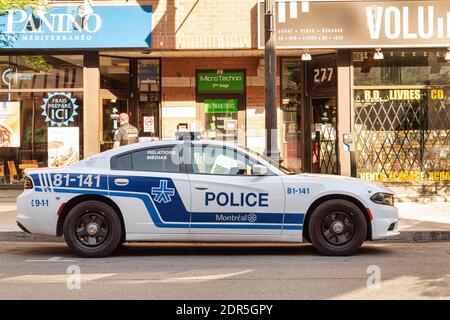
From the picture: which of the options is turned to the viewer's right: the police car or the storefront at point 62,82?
the police car

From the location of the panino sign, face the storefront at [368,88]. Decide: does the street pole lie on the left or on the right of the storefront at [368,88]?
right

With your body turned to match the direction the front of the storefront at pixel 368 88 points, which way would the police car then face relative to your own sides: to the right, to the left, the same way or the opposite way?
to the left

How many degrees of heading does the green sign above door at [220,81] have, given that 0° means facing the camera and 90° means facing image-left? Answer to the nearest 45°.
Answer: approximately 0°

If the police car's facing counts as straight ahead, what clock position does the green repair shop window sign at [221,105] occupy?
The green repair shop window sign is roughly at 9 o'clock from the police car.

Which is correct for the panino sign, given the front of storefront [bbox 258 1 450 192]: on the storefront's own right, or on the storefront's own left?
on the storefront's own right

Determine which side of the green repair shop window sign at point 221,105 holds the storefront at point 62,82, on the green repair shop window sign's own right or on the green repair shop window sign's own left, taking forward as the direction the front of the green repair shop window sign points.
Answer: on the green repair shop window sign's own right

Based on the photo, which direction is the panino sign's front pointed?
toward the camera

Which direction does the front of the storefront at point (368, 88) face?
toward the camera

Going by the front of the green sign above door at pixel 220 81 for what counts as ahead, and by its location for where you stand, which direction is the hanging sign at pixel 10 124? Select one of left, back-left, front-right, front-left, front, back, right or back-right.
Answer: right

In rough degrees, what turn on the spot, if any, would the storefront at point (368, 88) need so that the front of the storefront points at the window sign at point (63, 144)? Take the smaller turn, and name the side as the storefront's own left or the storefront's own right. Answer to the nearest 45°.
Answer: approximately 90° to the storefront's own right

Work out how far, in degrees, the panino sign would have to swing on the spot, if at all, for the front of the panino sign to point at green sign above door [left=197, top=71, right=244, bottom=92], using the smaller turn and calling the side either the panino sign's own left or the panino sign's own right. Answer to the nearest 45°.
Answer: approximately 90° to the panino sign's own left

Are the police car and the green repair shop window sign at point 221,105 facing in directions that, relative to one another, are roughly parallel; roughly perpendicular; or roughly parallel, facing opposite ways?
roughly perpendicular

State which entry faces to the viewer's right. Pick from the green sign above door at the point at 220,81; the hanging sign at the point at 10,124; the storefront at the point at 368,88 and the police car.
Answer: the police car

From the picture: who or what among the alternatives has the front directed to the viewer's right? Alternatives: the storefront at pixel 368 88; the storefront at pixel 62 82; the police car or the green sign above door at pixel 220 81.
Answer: the police car

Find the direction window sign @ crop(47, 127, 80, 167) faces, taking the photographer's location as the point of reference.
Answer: facing the viewer
